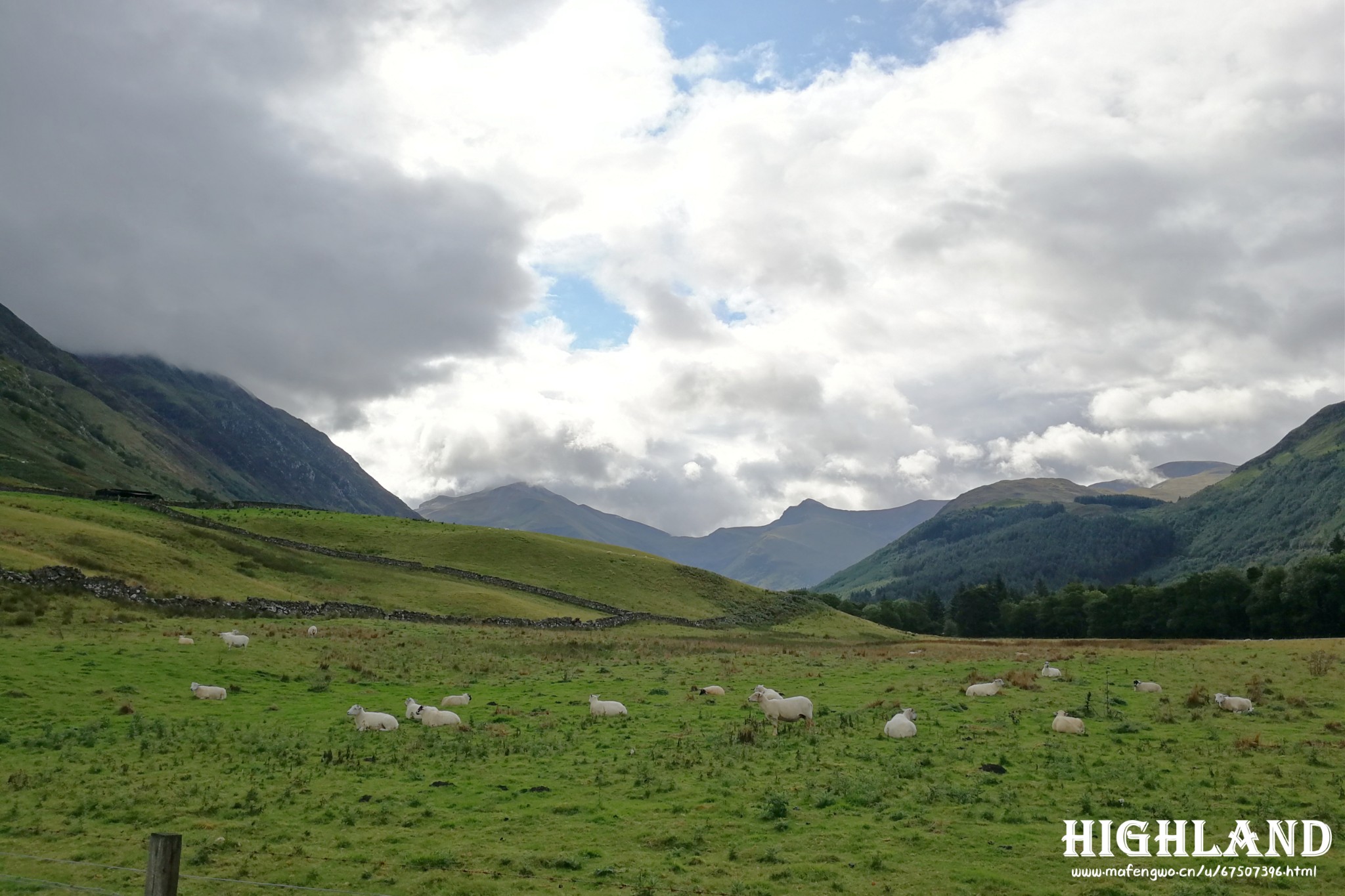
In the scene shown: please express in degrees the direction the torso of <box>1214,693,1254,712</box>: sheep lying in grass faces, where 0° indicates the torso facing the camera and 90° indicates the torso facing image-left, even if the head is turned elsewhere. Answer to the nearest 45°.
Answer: approximately 90°

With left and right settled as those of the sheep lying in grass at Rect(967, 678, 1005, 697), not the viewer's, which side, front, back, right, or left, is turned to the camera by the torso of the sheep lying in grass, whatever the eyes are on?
right

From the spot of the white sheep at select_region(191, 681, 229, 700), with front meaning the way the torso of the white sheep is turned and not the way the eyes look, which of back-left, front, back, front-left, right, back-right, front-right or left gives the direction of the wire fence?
left

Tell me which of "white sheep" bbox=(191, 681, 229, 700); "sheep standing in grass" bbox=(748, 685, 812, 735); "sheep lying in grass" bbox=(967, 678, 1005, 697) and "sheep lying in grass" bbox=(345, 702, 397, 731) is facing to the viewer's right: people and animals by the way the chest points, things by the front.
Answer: "sheep lying in grass" bbox=(967, 678, 1005, 697)

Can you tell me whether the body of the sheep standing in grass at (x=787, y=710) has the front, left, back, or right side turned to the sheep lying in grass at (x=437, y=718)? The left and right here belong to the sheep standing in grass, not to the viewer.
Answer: front

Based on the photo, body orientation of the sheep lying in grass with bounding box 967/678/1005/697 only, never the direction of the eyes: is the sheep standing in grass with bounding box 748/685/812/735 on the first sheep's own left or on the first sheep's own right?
on the first sheep's own right

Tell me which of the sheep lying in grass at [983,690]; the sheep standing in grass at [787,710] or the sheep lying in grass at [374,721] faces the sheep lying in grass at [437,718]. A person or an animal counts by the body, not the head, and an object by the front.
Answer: the sheep standing in grass

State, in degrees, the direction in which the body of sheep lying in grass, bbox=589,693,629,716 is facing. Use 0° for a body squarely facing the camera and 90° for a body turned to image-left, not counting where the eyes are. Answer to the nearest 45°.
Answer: approximately 90°

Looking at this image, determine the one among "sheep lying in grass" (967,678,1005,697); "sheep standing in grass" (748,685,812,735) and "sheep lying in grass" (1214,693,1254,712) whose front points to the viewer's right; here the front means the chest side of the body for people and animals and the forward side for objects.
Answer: "sheep lying in grass" (967,678,1005,697)

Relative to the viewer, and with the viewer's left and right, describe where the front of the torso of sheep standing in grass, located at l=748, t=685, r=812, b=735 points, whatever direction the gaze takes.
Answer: facing to the left of the viewer

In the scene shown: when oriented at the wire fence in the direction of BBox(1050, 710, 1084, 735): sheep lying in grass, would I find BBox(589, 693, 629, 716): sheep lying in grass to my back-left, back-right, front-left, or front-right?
front-left

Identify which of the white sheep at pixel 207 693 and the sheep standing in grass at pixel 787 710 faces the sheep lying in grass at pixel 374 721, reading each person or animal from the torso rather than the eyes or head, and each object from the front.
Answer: the sheep standing in grass

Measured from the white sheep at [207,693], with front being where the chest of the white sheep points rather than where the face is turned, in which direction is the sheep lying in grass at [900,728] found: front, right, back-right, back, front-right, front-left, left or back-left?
back-left

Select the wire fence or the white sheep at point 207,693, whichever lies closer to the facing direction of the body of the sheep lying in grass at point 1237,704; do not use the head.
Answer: the white sheep

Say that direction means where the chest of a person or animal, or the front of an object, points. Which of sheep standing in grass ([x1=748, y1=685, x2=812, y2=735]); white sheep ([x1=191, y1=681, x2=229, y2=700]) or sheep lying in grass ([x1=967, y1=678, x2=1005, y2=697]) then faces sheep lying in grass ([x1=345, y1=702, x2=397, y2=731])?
the sheep standing in grass

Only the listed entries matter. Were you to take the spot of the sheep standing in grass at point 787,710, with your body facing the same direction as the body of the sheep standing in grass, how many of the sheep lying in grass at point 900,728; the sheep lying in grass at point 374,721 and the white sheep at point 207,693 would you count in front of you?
2

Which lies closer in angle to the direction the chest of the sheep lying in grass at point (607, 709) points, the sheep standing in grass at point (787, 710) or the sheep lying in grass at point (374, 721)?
the sheep lying in grass

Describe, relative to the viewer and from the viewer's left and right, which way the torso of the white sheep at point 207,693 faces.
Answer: facing to the left of the viewer

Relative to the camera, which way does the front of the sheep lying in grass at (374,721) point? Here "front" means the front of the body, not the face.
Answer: to the viewer's left
